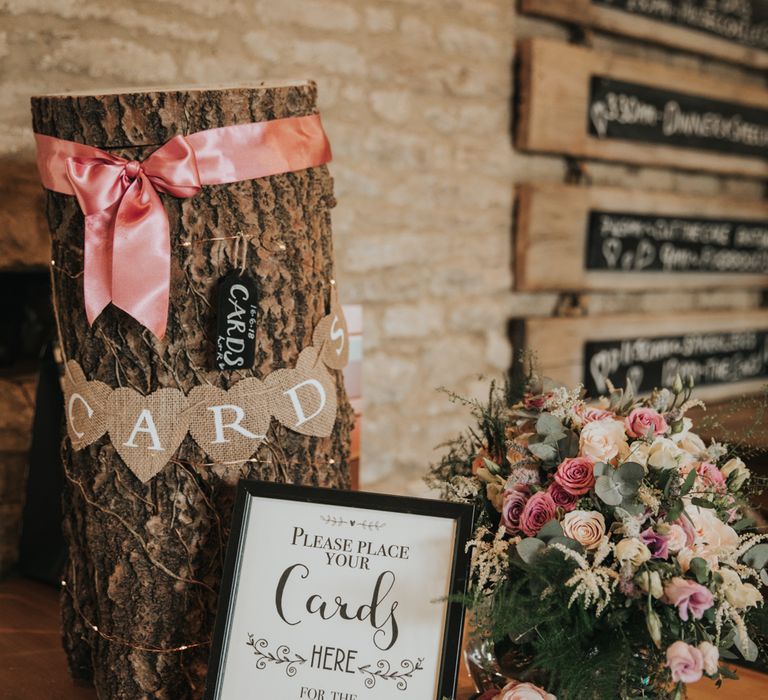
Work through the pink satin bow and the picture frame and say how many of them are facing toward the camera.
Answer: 2

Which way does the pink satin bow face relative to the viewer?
toward the camera

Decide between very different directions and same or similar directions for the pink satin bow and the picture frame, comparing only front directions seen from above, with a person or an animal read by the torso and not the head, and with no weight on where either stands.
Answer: same or similar directions

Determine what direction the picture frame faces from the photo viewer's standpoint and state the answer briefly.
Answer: facing the viewer

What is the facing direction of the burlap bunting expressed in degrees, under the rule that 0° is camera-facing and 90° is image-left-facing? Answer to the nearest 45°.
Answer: approximately 0°

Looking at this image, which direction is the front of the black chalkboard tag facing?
toward the camera

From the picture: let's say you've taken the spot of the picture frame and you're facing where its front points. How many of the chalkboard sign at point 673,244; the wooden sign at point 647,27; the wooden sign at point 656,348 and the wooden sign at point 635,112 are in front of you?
0
